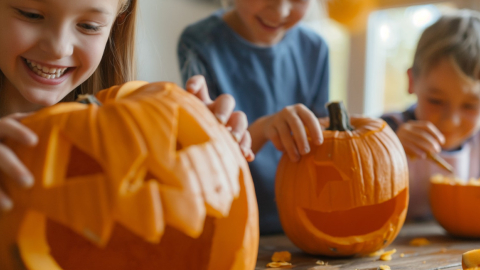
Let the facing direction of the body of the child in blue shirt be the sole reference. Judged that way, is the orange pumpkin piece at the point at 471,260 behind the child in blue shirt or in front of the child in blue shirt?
in front

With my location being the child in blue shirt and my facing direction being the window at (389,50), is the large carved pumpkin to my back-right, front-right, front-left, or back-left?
back-right

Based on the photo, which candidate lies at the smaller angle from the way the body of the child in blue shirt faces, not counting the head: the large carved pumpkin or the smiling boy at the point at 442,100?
the large carved pumpkin

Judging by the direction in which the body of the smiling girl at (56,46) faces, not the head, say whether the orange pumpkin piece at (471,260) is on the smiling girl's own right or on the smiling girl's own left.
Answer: on the smiling girl's own left

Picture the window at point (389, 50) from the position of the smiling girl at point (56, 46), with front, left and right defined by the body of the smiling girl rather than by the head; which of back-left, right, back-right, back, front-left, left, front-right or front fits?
back-left

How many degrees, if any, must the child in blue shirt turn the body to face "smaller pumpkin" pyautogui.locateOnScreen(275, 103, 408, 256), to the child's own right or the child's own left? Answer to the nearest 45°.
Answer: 0° — they already face it

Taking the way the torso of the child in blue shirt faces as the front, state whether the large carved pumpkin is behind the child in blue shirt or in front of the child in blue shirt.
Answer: in front

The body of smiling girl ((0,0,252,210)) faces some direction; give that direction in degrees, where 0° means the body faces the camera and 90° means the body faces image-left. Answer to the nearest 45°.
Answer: approximately 0°

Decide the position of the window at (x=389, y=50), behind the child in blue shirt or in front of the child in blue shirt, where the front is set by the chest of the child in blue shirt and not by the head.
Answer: behind

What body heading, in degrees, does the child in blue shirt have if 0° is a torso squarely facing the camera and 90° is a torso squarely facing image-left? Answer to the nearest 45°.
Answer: approximately 0°
